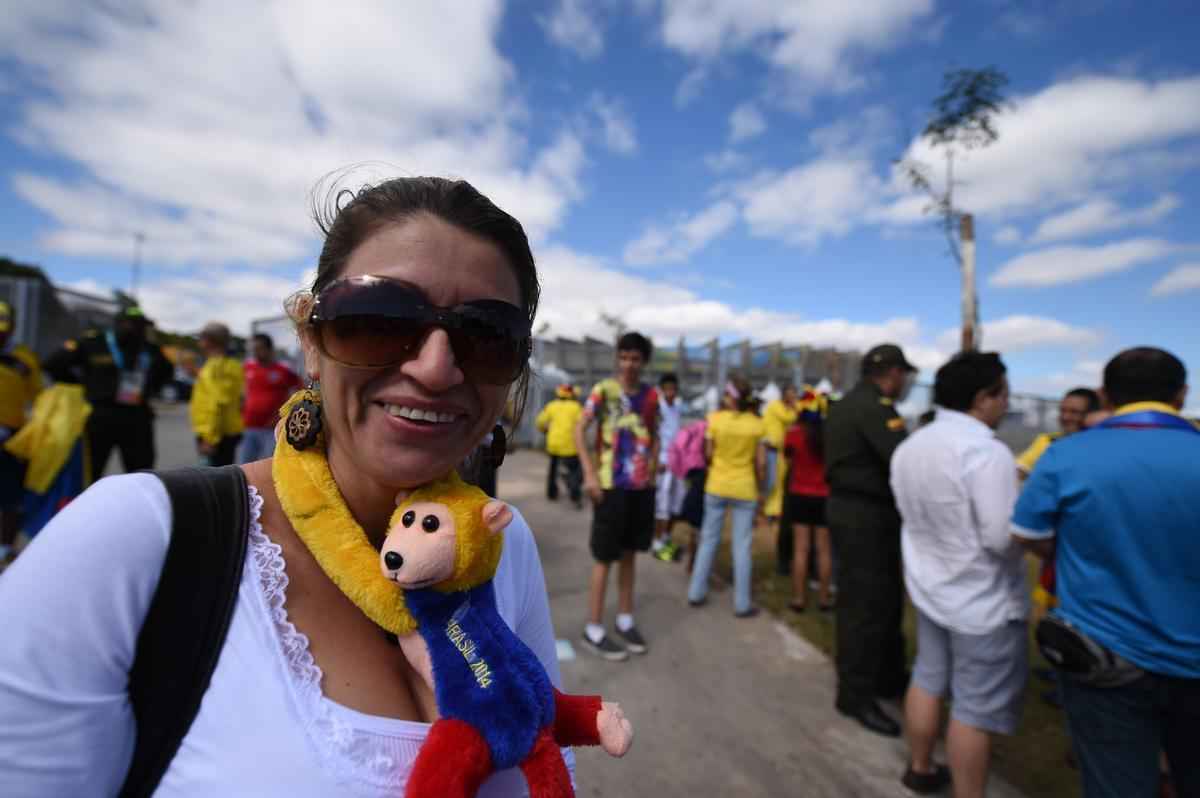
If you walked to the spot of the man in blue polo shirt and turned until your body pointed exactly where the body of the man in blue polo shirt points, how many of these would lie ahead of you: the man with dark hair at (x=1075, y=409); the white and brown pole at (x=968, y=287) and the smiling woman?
2

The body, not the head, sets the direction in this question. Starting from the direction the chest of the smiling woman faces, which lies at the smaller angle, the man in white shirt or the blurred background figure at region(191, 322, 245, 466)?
the man in white shirt

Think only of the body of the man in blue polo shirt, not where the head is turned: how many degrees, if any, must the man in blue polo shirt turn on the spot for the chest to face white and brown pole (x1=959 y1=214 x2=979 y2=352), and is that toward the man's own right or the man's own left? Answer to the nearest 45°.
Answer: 0° — they already face it

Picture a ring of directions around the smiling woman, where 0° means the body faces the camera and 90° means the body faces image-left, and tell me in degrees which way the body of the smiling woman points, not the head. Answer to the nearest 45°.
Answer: approximately 315°

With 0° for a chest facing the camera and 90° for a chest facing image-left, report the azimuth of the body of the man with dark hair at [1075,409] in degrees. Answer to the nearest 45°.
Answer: approximately 45°

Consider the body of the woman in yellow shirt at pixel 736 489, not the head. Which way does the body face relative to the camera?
away from the camera

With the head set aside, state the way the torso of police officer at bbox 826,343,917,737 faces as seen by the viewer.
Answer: to the viewer's right

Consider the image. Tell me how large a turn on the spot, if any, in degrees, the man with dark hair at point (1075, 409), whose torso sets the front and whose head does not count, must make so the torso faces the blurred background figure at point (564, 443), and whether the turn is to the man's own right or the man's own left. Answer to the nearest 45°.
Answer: approximately 45° to the man's own right

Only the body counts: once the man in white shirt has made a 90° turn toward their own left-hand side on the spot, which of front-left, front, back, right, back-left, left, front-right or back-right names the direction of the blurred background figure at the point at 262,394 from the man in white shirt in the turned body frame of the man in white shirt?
front-left

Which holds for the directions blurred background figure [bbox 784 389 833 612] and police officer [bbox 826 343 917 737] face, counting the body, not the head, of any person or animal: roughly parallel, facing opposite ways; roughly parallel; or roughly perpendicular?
roughly perpendicular

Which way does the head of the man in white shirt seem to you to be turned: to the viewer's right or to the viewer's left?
to the viewer's right

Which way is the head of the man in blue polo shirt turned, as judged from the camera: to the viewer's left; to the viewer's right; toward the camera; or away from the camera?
away from the camera

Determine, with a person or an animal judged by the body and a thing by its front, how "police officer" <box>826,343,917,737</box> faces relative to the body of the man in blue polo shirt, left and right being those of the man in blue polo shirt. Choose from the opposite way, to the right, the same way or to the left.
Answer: to the right

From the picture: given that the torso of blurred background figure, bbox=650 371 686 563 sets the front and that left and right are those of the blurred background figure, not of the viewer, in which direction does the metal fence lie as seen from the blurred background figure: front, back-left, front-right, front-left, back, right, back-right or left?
back

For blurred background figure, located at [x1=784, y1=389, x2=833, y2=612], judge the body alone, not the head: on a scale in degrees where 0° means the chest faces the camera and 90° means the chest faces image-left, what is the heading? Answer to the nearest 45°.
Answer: approximately 180°

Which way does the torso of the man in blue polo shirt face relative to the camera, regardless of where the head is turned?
away from the camera
